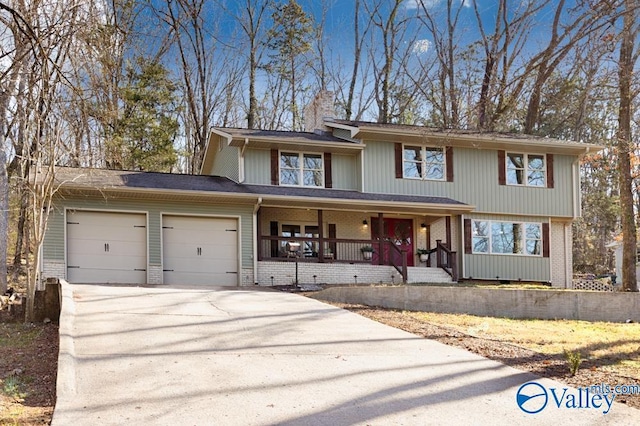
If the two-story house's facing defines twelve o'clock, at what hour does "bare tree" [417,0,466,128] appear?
The bare tree is roughly at 7 o'clock from the two-story house.

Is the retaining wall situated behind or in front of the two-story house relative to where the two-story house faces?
in front

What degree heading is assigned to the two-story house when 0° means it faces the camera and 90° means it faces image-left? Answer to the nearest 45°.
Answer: approximately 0°

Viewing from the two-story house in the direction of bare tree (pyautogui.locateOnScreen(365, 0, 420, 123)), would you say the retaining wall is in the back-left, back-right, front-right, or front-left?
back-right

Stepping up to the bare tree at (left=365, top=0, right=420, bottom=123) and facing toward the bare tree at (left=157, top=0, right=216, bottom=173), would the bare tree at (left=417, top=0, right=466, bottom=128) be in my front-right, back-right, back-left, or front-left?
back-left

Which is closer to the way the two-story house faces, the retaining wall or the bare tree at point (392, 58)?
the retaining wall

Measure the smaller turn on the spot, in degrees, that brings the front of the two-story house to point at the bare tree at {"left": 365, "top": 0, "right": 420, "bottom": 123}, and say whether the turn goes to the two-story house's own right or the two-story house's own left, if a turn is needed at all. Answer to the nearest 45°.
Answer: approximately 180°

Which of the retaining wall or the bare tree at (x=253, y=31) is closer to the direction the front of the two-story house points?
the retaining wall

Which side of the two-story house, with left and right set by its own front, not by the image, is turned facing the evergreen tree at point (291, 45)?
back

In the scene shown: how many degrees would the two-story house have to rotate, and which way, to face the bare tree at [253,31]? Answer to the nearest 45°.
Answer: approximately 180°
